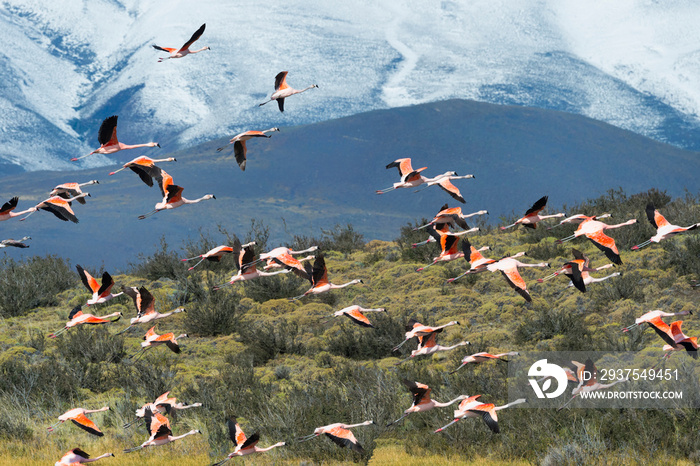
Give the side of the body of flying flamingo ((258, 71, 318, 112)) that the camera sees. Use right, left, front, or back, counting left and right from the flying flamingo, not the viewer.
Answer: right

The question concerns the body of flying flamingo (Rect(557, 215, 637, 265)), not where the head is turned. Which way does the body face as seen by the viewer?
to the viewer's right

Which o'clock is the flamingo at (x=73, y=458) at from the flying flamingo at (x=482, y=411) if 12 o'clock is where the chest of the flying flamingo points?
The flamingo is roughly at 6 o'clock from the flying flamingo.

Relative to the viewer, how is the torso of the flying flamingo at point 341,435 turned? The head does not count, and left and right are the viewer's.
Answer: facing to the right of the viewer

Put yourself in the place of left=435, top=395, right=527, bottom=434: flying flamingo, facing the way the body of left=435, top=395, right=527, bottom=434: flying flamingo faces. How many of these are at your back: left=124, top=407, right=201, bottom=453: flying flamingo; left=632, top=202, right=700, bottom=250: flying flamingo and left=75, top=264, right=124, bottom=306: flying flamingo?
2

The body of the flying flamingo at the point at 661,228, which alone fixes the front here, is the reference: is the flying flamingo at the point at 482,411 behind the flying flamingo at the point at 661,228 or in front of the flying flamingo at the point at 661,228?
behind

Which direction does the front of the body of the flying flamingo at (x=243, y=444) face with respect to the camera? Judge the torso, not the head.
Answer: to the viewer's right

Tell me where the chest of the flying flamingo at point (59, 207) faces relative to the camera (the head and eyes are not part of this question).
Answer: to the viewer's right

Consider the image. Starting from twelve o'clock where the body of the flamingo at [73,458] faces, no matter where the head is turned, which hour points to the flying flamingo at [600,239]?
The flying flamingo is roughly at 1 o'clock from the flamingo.

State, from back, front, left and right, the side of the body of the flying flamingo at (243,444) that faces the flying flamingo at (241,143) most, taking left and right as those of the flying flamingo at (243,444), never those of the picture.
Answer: left

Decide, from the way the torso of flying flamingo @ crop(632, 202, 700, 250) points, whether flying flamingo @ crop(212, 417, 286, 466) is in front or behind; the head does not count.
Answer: behind

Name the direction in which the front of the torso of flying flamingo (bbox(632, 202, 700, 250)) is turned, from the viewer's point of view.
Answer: to the viewer's right
